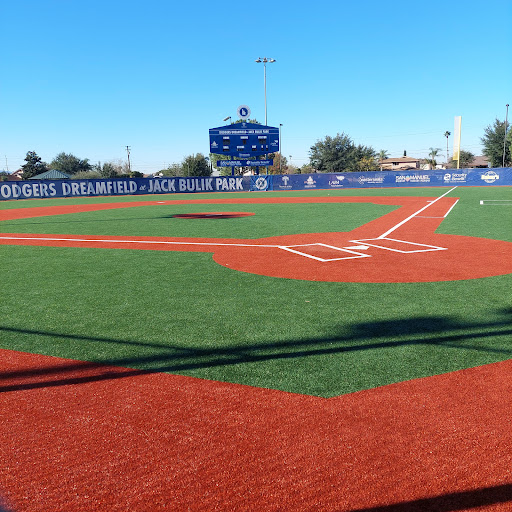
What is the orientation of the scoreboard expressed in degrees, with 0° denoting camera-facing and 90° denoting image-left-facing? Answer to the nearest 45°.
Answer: approximately 0°

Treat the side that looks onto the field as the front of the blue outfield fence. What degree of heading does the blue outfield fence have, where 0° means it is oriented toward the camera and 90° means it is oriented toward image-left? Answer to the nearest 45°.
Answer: approximately 0°

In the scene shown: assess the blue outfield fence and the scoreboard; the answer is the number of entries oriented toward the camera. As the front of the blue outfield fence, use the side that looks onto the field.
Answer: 2
